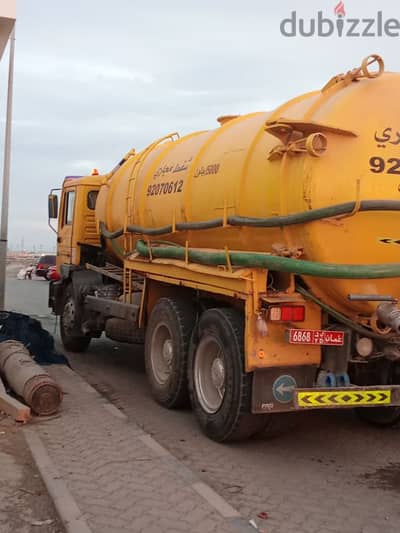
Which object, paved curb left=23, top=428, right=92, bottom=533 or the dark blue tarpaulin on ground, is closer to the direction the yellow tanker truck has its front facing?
the dark blue tarpaulin on ground

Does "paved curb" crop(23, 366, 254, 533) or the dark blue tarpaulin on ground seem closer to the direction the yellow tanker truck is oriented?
the dark blue tarpaulin on ground

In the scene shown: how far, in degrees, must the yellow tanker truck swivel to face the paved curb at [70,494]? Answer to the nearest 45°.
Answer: approximately 90° to its left

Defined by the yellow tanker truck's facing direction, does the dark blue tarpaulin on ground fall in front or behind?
in front

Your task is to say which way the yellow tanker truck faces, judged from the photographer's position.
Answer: facing away from the viewer and to the left of the viewer

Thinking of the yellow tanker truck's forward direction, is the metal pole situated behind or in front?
in front

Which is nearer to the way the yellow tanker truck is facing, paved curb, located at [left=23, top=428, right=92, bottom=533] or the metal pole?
the metal pole

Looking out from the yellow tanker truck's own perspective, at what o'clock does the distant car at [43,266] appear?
The distant car is roughly at 1 o'clock from the yellow tanker truck.
